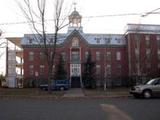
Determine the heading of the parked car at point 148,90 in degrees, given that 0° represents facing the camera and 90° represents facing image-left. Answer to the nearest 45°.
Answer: approximately 45°
